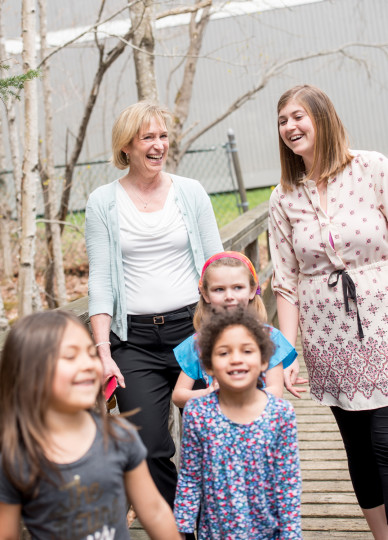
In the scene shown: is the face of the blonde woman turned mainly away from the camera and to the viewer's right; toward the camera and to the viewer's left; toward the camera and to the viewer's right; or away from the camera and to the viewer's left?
toward the camera and to the viewer's right

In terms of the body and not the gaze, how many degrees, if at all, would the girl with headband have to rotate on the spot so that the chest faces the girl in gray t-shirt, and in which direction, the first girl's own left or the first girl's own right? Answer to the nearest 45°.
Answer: approximately 45° to the first girl's own right

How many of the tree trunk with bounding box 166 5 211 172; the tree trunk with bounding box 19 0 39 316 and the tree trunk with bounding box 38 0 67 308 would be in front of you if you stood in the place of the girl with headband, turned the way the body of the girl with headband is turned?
0

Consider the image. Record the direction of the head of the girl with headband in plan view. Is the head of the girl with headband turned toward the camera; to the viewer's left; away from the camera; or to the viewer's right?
toward the camera

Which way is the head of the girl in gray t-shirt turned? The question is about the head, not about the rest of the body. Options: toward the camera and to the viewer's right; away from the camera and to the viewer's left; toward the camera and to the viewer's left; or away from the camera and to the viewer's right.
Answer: toward the camera and to the viewer's right

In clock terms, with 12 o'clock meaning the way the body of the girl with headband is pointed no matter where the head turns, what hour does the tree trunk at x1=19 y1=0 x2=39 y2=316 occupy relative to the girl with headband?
The tree trunk is roughly at 5 o'clock from the girl with headband.

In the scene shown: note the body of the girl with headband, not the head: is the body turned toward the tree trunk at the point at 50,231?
no

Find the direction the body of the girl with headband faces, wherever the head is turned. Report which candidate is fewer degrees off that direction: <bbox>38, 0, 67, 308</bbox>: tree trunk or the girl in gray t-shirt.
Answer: the girl in gray t-shirt

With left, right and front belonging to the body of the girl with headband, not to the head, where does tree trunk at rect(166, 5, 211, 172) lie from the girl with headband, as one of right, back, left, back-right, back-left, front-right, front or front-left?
back

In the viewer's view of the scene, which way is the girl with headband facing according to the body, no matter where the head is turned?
toward the camera
